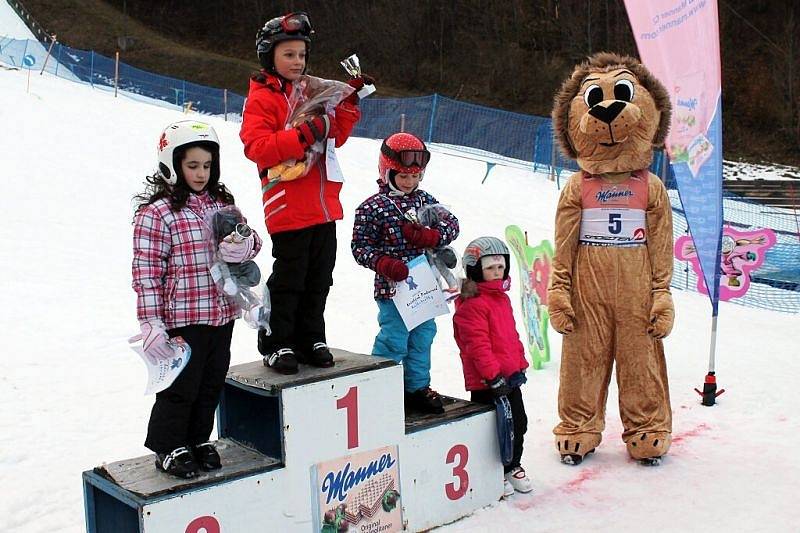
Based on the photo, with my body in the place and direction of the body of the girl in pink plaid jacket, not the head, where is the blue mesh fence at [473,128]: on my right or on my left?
on my left

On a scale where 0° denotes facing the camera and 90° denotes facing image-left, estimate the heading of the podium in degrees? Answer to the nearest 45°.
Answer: approximately 315°

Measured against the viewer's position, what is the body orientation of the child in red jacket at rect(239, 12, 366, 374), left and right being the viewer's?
facing the viewer and to the right of the viewer

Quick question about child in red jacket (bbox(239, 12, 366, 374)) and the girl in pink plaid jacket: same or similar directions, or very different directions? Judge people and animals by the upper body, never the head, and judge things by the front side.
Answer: same or similar directions

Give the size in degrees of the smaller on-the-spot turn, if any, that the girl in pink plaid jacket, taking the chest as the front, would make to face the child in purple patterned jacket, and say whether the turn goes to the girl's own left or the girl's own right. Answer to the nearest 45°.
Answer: approximately 90° to the girl's own left

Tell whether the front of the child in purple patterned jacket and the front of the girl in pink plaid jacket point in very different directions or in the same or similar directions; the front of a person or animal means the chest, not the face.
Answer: same or similar directions

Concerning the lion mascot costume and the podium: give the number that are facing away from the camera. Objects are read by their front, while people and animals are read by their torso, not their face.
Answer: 0

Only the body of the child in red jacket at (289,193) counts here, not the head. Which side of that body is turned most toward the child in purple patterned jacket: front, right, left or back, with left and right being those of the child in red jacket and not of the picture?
left

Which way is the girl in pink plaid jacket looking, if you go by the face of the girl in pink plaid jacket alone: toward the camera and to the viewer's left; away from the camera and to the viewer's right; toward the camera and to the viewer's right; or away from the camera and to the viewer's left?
toward the camera and to the viewer's right

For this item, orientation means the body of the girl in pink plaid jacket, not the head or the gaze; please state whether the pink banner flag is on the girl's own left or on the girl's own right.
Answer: on the girl's own left

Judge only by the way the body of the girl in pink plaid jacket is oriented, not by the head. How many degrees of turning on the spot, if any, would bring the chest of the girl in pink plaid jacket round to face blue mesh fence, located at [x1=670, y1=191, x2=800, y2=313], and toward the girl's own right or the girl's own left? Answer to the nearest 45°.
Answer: approximately 90° to the girl's own left

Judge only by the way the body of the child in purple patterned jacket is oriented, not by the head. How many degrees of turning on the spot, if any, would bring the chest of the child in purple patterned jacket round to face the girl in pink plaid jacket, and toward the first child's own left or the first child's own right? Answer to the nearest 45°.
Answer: approximately 90° to the first child's own right

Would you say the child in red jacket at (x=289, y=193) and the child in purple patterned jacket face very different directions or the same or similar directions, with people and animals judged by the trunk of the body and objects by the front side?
same or similar directions
